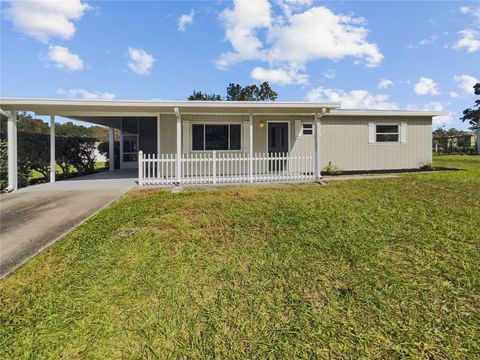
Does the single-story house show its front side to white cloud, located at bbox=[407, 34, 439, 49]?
no

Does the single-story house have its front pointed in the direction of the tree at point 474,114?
no

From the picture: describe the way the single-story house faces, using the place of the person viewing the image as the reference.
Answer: facing the viewer

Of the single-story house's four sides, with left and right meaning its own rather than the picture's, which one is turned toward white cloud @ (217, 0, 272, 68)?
back

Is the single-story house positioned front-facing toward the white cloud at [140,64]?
no

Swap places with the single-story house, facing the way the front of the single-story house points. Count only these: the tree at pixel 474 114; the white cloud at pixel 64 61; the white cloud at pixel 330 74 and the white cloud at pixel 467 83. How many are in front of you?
0

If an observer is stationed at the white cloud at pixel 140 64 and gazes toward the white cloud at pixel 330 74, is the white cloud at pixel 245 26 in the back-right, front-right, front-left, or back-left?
front-right

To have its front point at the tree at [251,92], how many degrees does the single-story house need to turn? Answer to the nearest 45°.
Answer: approximately 180°

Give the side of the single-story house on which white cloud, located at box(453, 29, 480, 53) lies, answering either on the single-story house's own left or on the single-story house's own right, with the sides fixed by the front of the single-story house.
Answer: on the single-story house's own left
